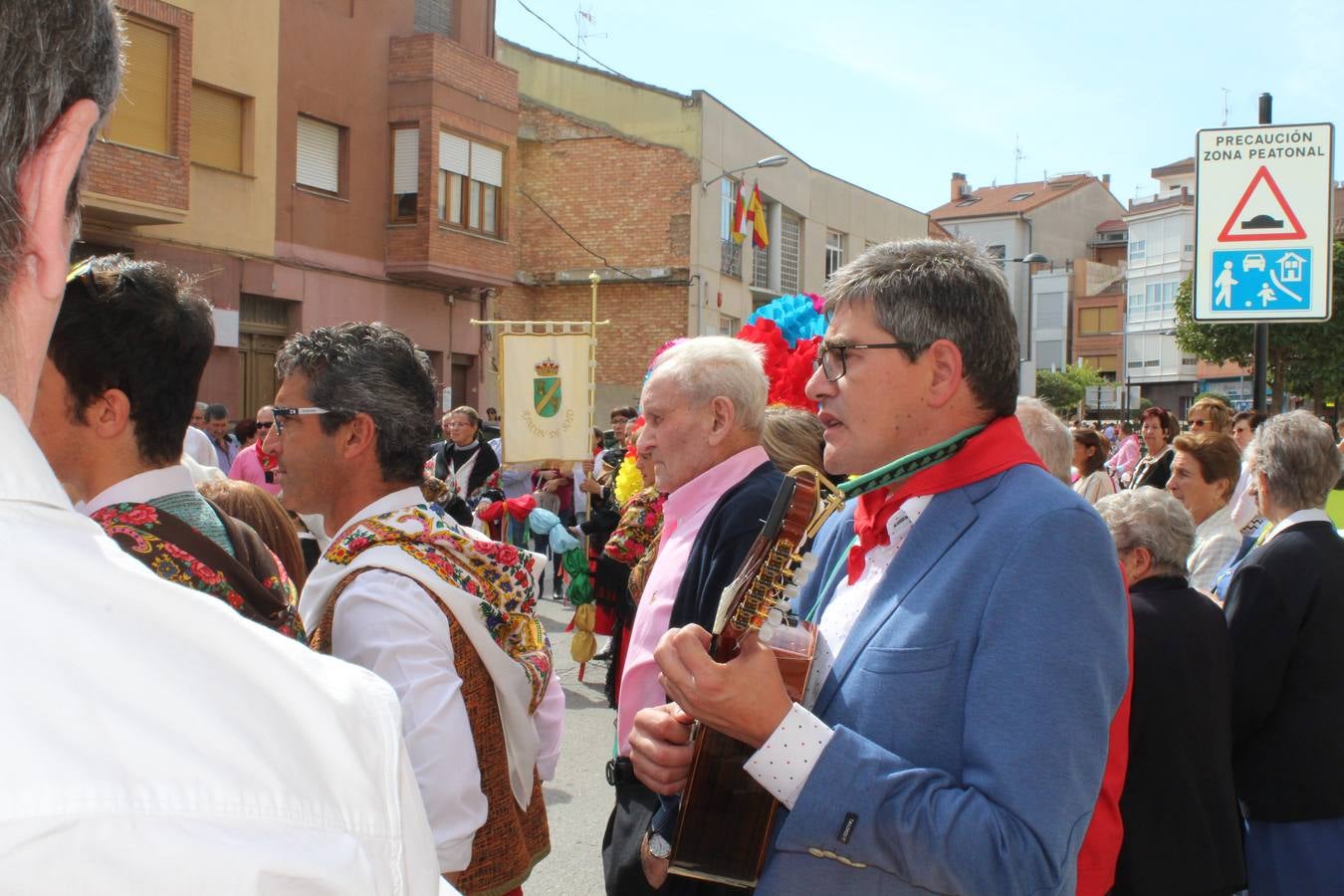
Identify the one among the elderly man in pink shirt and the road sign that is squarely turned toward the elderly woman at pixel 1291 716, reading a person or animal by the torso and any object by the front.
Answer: the road sign

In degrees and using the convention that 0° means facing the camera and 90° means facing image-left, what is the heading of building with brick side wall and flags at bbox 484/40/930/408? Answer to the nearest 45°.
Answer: approximately 315°

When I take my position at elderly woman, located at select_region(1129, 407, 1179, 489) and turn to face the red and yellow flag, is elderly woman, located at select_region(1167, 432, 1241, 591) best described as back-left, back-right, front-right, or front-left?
back-left

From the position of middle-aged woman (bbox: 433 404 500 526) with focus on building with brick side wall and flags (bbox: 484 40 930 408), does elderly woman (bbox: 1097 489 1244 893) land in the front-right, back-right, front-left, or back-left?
back-right

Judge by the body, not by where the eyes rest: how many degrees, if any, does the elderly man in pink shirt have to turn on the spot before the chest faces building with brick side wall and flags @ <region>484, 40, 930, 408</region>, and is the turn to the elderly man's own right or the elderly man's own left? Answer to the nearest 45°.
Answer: approximately 90° to the elderly man's own right

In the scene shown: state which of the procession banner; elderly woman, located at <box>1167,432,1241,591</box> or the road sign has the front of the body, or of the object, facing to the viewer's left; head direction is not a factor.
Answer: the elderly woman

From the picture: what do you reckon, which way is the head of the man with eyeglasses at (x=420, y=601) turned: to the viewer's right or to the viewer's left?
to the viewer's left

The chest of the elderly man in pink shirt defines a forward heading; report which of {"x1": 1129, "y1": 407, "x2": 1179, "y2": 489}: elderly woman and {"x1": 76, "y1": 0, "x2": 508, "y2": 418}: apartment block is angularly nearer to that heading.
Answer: the apartment block

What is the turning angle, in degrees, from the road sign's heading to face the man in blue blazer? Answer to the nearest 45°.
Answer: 0° — it already faces them

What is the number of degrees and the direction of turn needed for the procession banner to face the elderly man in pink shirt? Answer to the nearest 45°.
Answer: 0° — it already faces them

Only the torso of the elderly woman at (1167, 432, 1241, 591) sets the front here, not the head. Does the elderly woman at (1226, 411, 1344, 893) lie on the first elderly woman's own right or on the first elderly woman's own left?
on the first elderly woman's own left

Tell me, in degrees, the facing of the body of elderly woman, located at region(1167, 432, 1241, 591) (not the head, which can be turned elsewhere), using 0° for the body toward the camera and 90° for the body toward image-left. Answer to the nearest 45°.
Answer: approximately 90°

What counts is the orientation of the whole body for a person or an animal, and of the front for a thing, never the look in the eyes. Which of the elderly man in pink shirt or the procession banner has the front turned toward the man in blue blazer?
the procession banner

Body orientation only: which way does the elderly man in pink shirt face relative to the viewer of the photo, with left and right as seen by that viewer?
facing to the left of the viewer
